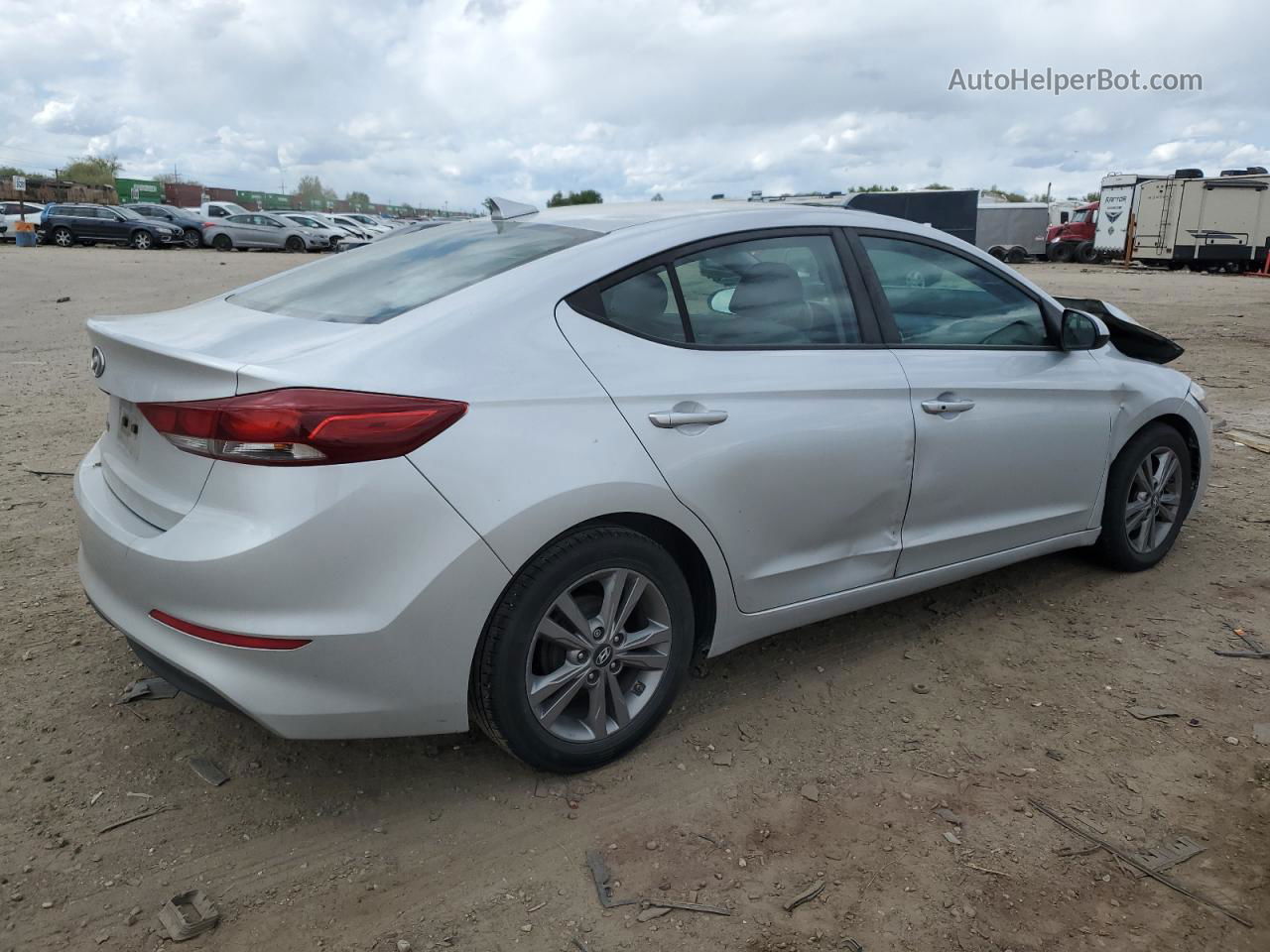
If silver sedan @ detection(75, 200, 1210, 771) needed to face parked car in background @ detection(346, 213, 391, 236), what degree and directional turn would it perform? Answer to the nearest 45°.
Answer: approximately 45° to its left

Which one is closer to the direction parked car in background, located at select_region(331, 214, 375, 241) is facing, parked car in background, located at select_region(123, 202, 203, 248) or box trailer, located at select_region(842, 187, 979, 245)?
the box trailer

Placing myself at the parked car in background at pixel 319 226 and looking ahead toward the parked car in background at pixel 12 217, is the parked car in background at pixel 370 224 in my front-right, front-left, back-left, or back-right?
back-right

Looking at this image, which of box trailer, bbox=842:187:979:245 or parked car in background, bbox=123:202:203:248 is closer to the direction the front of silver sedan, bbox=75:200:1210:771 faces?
the box trailer

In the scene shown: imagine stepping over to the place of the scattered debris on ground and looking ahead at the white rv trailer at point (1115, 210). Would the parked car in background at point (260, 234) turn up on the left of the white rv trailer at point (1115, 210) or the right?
left

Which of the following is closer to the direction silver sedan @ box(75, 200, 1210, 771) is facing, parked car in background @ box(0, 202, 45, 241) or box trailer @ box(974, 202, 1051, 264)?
the box trailer

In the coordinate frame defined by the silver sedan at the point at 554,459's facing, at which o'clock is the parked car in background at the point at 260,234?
The parked car in background is roughly at 10 o'clock from the silver sedan.

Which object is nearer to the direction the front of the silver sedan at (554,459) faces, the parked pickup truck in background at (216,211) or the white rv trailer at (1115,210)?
the white rv trailer

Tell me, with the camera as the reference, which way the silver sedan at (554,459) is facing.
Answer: facing away from the viewer and to the right of the viewer

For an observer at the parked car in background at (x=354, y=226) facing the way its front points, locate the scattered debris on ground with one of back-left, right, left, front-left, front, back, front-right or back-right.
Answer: front-right

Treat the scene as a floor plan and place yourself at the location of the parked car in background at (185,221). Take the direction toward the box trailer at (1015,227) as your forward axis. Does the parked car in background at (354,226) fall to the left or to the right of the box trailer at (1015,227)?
left

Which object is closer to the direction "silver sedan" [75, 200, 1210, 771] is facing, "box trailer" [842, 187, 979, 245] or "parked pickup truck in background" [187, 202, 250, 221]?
the box trailer
